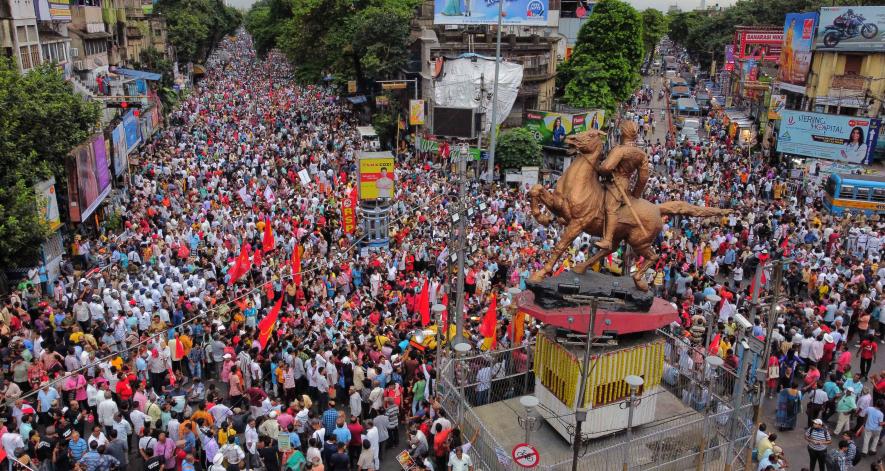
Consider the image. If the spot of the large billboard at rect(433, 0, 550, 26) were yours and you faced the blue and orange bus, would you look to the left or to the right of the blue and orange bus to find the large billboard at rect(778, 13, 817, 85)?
left

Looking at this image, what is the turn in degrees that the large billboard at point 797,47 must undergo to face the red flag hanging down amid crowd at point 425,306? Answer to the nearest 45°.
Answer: approximately 45° to its left

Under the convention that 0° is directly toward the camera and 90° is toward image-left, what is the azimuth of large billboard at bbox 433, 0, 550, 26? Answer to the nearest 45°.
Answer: approximately 0°

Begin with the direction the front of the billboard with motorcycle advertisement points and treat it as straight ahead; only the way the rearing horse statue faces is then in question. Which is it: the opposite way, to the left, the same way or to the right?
to the right

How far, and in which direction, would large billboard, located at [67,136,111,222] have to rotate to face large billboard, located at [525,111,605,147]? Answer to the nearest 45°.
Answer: approximately 45° to its left

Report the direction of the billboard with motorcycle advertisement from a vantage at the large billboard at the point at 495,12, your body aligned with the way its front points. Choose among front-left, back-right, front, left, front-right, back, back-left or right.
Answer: left

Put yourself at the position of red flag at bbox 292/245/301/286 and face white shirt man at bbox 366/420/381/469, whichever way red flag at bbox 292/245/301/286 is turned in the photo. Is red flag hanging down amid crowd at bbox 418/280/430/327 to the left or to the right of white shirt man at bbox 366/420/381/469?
left

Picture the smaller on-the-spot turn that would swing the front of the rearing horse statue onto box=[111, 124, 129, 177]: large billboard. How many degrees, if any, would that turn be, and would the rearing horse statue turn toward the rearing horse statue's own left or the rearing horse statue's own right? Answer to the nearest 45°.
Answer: approximately 45° to the rearing horse statue's own right

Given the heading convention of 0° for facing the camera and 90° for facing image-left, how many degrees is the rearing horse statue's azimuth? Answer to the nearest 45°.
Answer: approximately 90°

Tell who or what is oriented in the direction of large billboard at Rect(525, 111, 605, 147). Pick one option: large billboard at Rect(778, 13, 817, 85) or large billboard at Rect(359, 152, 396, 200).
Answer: large billboard at Rect(778, 13, 817, 85)

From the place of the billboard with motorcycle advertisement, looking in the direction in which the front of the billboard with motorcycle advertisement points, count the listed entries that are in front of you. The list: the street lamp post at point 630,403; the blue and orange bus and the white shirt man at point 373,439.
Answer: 3

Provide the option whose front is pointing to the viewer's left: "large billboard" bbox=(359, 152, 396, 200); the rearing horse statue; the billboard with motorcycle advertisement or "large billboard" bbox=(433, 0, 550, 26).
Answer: the rearing horse statue

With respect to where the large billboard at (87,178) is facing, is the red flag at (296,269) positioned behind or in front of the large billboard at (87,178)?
in front
